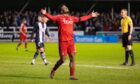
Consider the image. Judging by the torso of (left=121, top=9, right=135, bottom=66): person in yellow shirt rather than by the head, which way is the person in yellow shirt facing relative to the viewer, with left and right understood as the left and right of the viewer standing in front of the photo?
facing the viewer and to the left of the viewer
